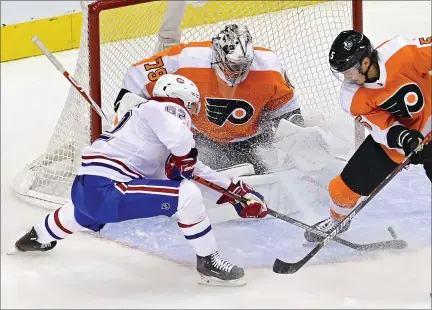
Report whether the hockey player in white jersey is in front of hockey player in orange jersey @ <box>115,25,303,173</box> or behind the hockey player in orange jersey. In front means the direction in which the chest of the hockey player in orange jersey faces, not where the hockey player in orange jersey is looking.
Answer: in front

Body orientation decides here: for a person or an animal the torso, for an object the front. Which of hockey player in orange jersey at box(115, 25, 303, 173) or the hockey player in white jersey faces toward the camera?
the hockey player in orange jersey

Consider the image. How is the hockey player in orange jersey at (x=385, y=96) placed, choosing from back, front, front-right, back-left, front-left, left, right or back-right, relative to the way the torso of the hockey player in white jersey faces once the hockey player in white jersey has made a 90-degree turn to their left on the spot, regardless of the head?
right

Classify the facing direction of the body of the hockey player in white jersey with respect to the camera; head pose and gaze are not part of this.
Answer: to the viewer's right

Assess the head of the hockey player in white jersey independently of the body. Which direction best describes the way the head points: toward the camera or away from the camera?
away from the camera

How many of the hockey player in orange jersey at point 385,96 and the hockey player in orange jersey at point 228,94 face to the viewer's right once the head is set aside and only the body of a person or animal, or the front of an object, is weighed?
0

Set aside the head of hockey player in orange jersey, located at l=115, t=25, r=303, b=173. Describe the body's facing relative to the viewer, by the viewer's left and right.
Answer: facing the viewer

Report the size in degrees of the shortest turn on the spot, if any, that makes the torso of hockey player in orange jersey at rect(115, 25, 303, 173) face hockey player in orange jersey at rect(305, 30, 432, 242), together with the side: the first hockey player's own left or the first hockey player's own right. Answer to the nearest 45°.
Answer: approximately 45° to the first hockey player's own left

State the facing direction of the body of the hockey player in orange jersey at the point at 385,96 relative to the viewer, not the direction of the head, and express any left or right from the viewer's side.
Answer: facing the viewer and to the left of the viewer

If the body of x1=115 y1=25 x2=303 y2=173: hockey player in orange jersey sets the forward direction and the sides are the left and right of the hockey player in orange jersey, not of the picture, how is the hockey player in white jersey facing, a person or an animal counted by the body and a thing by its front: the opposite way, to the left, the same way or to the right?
to the left

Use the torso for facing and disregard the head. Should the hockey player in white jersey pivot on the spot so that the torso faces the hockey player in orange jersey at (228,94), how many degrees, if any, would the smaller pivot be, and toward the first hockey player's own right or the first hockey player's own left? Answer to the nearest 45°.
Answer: approximately 45° to the first hockey player's own left
